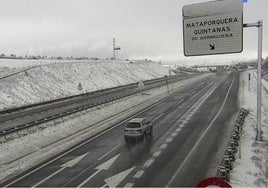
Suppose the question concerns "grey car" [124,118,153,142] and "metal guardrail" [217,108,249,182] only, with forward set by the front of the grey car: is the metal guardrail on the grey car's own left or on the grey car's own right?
on the grey car's own right

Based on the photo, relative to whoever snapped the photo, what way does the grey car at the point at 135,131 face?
facing away from the viewer and to the right of the viewer
